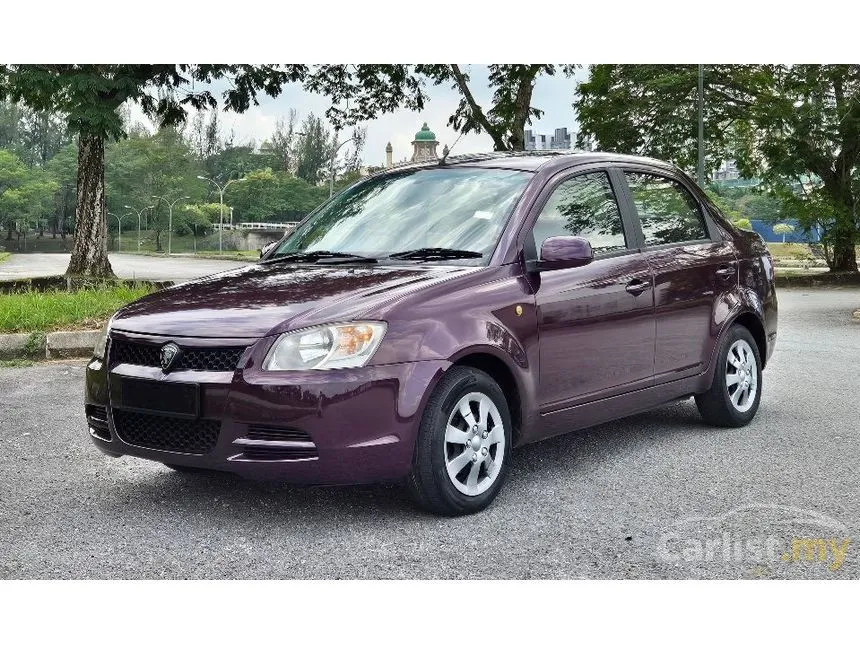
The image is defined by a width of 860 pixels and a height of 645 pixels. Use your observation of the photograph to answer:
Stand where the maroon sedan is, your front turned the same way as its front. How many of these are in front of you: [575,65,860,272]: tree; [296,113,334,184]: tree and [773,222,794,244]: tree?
0

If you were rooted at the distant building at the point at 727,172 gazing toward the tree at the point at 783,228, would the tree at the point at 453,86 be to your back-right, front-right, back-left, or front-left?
front-right

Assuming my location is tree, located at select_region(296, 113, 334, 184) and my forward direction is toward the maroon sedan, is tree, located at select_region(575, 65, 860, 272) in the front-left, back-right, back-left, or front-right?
front-left

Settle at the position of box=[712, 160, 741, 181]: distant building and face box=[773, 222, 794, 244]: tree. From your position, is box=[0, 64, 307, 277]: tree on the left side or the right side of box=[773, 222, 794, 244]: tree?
right

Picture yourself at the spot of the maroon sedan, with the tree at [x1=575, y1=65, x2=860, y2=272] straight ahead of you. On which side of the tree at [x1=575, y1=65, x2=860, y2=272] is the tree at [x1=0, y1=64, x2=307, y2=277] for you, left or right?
left

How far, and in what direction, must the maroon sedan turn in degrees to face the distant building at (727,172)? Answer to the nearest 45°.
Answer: approximately 135° to its right

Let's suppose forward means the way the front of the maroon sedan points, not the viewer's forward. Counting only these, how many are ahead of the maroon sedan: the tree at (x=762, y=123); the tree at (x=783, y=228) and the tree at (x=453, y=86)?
0

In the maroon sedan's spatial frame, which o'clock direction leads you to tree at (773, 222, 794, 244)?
The tree is roughly at 5 o'clock from the maroon sedan.

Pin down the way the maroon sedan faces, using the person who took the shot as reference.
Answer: facing the viewer and to the left of the viewer

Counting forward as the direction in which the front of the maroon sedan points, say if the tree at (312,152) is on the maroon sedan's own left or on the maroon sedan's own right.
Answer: on the maroon sedan's own right

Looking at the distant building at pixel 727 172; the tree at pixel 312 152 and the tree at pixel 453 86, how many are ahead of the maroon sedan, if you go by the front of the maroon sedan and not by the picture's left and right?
0
